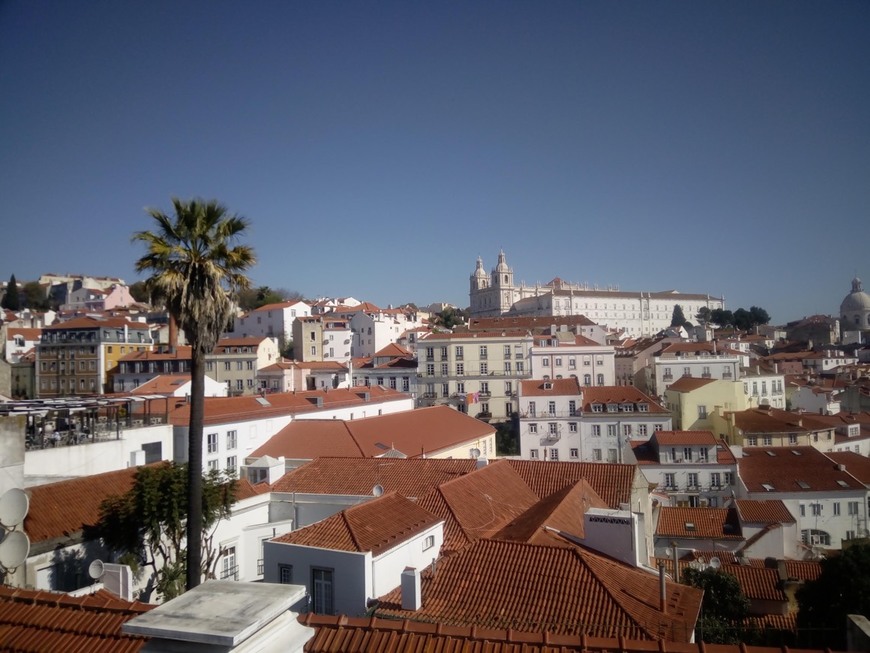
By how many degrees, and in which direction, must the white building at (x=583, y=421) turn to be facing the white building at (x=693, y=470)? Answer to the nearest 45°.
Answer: approximately 45° to its left

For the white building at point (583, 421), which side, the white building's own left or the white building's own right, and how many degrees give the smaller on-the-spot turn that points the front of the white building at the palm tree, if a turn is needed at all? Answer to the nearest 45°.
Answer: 0° — it already faces it

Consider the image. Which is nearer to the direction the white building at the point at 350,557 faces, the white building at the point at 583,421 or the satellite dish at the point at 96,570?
the satellite dish

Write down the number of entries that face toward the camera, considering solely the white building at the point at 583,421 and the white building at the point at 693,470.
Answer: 2

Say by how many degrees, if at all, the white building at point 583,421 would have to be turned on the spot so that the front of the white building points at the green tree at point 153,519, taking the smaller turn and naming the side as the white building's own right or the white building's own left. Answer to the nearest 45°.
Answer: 0° — it already faces it

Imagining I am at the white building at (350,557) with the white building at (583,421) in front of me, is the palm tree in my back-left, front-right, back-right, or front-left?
back-left

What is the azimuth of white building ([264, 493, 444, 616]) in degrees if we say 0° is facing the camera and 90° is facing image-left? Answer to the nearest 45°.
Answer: approximately 45°

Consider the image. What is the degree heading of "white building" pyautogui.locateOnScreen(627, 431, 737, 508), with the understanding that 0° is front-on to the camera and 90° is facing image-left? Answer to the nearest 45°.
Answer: approximately 0°
